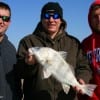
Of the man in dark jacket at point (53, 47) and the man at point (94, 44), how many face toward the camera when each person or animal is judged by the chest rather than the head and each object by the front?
2

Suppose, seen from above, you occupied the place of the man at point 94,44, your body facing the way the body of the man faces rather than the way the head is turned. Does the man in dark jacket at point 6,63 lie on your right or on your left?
on your right

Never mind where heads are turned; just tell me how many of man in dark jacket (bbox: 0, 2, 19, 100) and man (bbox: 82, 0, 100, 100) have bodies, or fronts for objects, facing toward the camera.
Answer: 2

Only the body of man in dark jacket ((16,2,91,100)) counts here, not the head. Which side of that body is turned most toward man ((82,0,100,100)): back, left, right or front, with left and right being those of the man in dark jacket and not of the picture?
left

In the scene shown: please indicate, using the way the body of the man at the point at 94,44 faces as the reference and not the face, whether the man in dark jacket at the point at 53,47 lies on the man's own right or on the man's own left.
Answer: on the man's own right

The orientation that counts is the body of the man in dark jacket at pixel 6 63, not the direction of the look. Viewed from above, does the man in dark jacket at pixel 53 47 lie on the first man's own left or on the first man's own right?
on the first man's own left

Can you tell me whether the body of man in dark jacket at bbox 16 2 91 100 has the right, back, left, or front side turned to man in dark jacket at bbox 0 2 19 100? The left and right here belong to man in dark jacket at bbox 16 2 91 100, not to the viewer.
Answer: right
